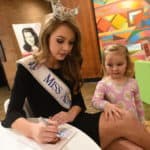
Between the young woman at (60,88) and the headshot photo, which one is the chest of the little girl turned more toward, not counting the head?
the young woman

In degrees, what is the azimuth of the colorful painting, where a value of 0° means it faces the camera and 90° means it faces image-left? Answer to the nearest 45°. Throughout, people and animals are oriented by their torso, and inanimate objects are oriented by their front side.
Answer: approximately 0°

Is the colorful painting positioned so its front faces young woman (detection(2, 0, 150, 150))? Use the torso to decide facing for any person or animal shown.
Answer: yes

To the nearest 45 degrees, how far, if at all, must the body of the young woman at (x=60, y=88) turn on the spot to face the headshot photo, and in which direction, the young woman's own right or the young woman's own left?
approximately 135° to the young woman's own left

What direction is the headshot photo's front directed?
toward the camera

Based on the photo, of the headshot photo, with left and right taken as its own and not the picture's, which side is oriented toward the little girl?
front

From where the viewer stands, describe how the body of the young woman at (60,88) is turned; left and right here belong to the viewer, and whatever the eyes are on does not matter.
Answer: facing the viewer and to the right of the viewer

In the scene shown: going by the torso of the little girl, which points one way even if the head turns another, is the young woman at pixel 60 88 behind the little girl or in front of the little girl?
in front

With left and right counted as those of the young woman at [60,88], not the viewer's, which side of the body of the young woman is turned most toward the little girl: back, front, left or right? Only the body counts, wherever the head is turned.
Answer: left

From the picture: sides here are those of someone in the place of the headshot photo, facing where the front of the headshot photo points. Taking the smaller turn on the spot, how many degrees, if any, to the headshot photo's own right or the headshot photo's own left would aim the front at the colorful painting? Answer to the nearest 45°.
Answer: approximately 90° to the headshot photo's own left
